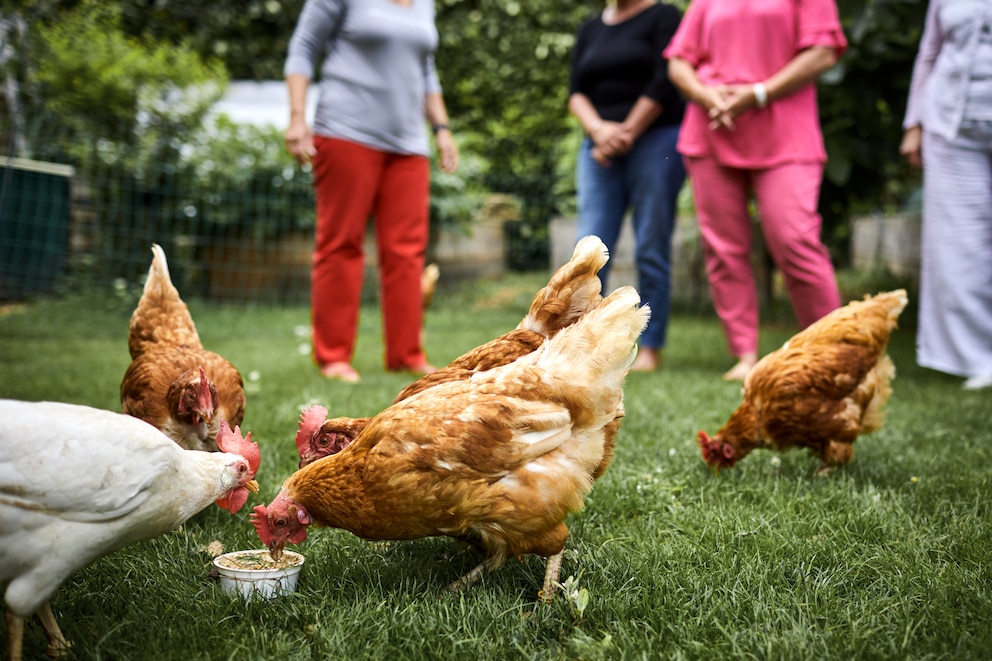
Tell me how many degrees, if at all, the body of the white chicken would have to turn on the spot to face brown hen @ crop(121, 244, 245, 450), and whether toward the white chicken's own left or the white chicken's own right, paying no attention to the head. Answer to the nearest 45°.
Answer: approximately 90° to the white chicken's own left

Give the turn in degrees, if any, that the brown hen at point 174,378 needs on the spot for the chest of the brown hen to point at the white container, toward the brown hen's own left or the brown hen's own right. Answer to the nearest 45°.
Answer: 0° — it already faces it

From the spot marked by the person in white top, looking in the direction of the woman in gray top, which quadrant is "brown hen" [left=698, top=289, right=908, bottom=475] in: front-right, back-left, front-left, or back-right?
front-left

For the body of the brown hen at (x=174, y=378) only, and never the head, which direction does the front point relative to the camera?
toward the camera

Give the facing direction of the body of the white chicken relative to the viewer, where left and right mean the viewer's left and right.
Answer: facing to the right of the viewer

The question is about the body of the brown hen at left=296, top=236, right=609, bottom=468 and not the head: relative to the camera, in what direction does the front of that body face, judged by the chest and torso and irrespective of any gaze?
to the viewer's left

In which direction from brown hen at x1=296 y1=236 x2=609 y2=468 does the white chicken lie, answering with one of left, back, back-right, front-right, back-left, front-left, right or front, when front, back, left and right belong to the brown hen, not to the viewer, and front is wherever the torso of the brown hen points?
front-left

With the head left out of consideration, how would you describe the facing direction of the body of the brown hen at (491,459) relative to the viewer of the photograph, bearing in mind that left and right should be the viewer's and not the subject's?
facing to the left of the viewer

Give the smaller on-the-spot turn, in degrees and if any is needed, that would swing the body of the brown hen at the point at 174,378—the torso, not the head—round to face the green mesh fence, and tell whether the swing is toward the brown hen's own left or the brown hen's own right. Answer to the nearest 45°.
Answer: approximately 180°

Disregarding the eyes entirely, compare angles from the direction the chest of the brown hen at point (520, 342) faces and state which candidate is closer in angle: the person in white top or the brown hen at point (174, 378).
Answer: the brown hen

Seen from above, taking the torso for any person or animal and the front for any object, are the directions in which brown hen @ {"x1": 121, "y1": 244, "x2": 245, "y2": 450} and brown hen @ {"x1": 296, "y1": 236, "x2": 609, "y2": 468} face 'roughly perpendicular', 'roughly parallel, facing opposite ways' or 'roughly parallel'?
roughly perpendicular

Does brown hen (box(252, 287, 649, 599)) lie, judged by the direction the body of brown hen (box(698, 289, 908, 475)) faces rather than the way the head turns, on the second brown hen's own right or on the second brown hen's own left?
on the second brown hen's own left
